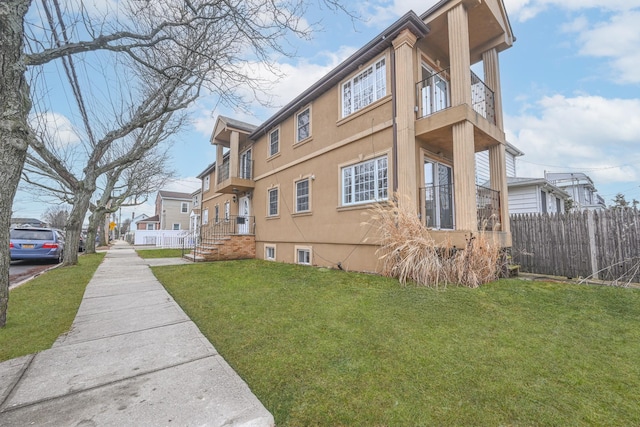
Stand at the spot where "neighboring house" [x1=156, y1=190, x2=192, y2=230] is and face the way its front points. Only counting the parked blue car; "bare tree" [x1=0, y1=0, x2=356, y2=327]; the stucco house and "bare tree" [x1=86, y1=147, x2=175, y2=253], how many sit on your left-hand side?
4

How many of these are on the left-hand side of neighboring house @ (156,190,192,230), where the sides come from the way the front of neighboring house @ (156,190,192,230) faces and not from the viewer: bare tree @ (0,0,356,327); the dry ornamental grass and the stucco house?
3

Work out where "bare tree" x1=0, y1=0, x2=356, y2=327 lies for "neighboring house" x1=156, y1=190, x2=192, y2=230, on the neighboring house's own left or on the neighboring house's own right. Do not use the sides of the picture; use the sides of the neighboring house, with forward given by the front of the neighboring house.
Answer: on the neighboring house's own left

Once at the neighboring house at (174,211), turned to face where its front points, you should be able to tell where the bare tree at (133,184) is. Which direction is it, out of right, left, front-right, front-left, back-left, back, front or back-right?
left

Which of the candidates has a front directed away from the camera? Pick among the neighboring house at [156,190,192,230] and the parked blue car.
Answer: the parked blue car

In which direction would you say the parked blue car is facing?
away from the camera

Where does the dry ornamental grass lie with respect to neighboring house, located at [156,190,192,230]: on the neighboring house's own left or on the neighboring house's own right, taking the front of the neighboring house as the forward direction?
on the neighboring house's own left

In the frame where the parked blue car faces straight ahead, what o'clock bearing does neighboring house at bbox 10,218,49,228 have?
The neighboring house is roughly at 12 o'clock from the parked blue car.

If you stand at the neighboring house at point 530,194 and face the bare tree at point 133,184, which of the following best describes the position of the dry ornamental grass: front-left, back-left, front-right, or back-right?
front-left

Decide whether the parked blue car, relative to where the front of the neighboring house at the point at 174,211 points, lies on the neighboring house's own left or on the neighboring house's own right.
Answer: on the neighboring house's own left

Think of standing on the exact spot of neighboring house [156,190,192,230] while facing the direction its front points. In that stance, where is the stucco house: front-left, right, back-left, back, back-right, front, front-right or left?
left

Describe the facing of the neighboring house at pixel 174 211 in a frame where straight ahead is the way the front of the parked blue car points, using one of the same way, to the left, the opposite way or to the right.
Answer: to the left

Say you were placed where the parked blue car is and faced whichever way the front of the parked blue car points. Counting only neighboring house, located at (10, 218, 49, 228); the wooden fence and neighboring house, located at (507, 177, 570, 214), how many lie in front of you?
1

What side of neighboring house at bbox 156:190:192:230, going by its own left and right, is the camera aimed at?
left

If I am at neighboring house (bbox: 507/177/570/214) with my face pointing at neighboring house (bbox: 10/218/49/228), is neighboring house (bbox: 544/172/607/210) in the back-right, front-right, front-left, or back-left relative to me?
back-right

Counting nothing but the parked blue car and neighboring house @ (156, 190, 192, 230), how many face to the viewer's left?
1

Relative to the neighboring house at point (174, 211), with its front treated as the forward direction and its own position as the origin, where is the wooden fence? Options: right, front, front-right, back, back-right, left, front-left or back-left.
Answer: left
